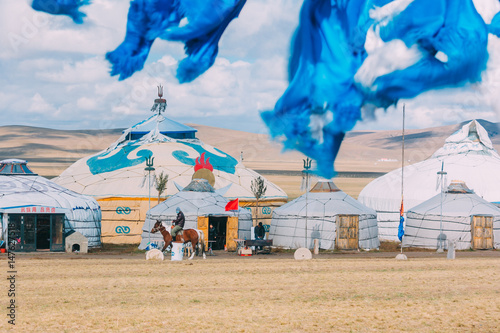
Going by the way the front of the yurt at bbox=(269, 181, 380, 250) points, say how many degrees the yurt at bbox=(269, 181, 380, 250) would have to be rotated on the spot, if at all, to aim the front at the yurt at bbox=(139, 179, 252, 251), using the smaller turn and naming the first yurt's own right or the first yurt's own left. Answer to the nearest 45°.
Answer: approximately 90° to the first yurt's own right

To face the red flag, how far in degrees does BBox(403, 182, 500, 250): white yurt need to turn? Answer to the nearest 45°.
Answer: approximately 90° to its right

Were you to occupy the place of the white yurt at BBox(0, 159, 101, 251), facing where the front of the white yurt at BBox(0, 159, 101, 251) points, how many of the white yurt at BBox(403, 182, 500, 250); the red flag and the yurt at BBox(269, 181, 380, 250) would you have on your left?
3

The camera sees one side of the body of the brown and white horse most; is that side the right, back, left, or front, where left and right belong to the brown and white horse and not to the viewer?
left

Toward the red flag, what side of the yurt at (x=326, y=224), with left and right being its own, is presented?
right

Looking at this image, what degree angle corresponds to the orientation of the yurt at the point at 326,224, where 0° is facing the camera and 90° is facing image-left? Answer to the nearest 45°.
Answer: approximately 315°

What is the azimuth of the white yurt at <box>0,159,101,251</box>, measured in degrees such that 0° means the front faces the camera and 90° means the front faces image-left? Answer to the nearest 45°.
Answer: approximately 0°

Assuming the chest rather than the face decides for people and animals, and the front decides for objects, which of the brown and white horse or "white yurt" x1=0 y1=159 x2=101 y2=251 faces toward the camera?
the white yurt

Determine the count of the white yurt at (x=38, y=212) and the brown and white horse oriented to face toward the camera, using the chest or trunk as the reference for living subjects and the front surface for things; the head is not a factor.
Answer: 1

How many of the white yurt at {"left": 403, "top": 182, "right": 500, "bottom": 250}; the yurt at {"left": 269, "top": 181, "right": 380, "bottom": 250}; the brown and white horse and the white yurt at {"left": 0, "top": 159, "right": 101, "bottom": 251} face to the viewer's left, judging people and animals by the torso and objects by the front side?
1

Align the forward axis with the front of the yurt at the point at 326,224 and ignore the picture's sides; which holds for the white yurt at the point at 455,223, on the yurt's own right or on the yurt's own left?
on the yurt's own left

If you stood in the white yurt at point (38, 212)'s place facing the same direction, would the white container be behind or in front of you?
in front

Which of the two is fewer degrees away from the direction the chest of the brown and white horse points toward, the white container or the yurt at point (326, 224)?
the white container

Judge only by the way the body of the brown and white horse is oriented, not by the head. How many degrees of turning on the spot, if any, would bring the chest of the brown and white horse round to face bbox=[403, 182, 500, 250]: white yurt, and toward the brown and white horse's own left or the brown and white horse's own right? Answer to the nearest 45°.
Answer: approximately 135° to the brown and white horse's own right
